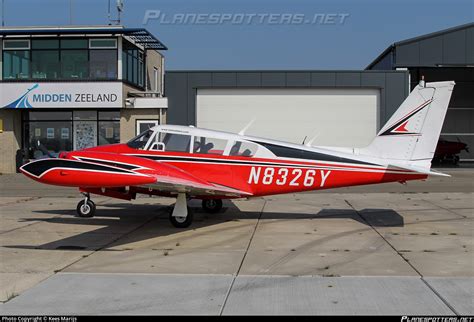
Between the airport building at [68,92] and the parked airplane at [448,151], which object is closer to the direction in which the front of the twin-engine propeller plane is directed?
the airport building

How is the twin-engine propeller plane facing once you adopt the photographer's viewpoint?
facing to the left of the viewer

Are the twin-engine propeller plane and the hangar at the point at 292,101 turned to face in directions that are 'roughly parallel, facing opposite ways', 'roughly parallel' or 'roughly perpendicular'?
roughly perpendicular

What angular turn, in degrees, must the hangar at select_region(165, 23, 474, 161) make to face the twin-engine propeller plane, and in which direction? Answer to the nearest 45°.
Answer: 0° — it already faces it

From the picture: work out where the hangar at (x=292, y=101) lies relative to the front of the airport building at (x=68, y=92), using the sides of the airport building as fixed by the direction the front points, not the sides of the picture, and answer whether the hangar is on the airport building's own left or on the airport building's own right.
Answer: on the airport building's own left

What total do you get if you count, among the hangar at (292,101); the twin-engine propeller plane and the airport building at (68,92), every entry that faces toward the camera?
2

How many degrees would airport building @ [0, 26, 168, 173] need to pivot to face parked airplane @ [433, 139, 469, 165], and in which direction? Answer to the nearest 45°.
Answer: approximately 90° to its left

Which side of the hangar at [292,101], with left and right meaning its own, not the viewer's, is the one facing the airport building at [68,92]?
right

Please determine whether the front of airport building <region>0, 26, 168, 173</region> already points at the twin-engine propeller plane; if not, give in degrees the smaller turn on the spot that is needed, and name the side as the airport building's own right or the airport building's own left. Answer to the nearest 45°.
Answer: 0° — it already faces it

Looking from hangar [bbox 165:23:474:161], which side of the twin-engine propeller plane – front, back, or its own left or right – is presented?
right

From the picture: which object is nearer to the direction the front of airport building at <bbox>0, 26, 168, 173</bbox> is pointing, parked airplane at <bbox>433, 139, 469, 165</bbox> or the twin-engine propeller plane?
the twin-engine propeller plane

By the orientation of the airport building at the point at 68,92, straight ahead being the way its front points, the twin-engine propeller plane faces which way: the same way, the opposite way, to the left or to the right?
to the right

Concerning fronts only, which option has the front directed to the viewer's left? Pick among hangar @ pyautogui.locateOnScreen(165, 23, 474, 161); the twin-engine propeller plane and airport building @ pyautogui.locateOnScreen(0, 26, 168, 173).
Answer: the twin-engine propeller plane

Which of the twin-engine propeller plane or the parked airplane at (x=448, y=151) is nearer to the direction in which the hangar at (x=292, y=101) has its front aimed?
the twin-engine propeller plane
